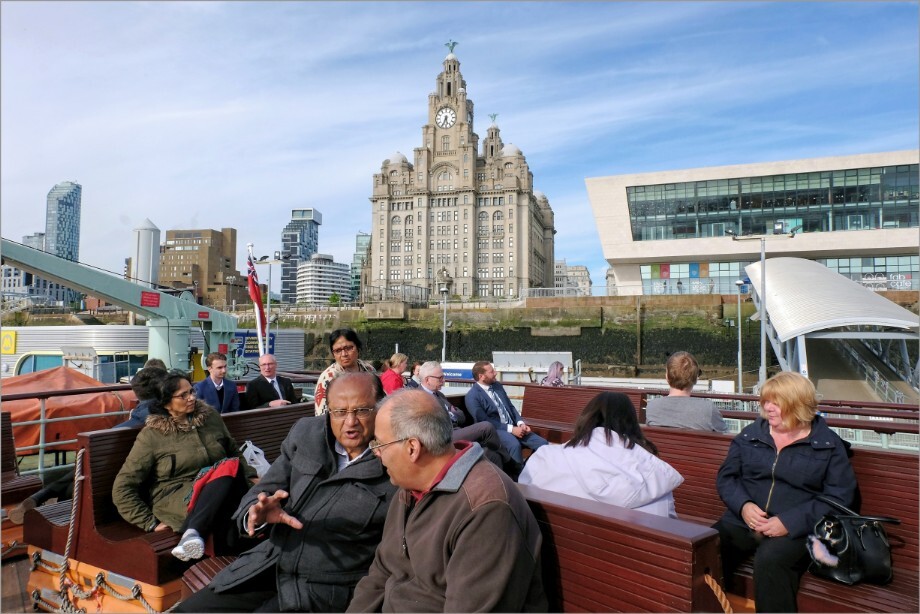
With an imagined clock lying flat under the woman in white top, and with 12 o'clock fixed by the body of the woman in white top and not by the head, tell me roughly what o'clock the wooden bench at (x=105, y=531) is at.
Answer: The wooden bench is roughly at 9 o'clock from the woman in white top.

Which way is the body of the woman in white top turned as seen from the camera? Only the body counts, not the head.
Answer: away from the camera

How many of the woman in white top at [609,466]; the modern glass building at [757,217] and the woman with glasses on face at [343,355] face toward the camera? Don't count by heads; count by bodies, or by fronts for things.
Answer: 2

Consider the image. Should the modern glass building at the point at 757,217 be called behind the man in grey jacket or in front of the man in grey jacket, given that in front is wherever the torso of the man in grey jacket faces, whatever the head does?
behind

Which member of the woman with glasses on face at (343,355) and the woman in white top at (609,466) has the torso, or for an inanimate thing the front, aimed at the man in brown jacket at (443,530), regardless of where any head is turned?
the woman with glasses on face

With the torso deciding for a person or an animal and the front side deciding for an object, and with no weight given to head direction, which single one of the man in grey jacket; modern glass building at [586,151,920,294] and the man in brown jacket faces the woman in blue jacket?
the modern glass building

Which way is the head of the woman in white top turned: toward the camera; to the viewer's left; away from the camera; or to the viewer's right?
away from the camera

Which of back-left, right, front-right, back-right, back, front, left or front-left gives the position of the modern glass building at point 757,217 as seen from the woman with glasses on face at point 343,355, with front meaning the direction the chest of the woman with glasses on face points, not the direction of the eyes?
back-left

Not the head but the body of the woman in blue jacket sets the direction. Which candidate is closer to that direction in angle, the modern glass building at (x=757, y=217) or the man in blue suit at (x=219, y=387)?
the man in blue suit
